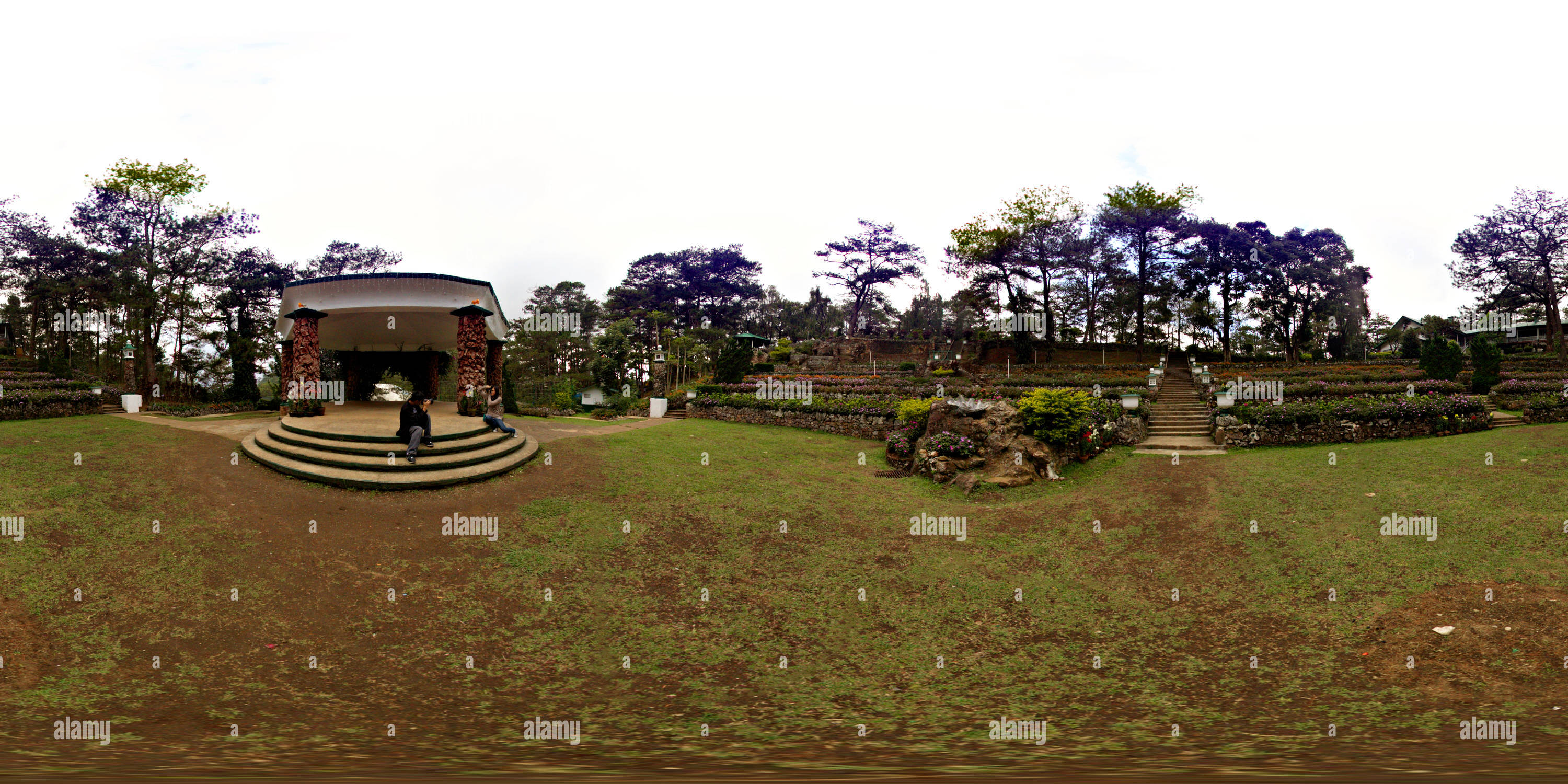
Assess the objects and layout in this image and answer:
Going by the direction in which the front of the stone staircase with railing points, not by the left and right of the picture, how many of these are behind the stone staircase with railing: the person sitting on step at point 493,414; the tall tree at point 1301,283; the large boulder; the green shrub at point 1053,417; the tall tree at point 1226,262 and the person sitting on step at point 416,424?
2

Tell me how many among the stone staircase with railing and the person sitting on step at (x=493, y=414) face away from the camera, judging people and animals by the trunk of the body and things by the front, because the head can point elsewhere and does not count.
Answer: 0

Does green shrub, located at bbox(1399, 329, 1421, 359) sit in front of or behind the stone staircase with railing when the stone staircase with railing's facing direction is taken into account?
behind

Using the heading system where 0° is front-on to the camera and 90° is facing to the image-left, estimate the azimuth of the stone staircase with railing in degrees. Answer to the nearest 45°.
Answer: approximately 0°
